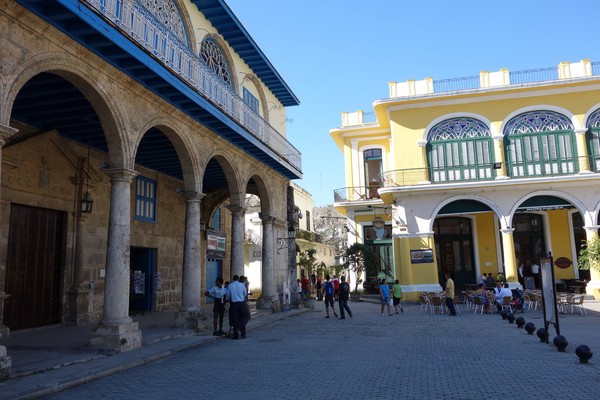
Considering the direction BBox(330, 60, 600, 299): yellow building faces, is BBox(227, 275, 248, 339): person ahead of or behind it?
ahead

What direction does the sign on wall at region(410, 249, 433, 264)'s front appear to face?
toward the camera

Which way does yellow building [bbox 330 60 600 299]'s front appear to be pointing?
toward the camera

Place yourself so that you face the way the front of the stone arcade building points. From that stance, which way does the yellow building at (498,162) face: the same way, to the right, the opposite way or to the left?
to the right

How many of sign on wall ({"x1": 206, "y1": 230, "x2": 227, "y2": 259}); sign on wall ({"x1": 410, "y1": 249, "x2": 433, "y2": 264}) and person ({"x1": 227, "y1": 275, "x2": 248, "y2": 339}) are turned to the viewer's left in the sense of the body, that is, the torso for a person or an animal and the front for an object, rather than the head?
0

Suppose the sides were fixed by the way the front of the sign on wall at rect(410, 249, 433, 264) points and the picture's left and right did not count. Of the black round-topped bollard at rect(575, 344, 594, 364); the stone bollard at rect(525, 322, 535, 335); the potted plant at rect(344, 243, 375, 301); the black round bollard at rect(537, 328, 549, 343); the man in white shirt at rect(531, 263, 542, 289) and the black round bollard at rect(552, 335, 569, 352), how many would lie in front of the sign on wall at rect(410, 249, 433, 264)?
4

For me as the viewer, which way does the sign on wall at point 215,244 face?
facing the viewer and to the right of the viewer

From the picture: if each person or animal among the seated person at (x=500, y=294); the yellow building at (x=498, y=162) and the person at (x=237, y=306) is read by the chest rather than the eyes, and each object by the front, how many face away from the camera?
1

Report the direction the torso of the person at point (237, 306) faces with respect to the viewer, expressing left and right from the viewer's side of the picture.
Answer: facing away from the viewer
